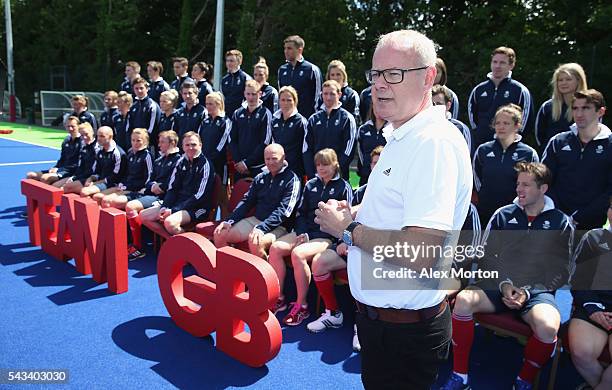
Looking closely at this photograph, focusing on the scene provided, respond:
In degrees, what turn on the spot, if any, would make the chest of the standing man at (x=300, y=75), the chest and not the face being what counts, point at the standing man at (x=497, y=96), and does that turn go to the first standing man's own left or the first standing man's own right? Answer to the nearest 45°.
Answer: approximately 90° to the first standing man's own left

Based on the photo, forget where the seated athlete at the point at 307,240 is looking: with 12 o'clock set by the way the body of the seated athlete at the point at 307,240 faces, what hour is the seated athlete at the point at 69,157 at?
the seated athlete at the point at 69,157 is roughly at 3 o'clock from the seated athlete at the point at 307,240.

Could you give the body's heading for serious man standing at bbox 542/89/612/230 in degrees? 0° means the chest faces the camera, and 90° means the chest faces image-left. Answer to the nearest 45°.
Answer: approximately 45°

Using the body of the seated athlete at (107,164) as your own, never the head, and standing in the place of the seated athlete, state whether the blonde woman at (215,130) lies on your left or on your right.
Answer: on your left

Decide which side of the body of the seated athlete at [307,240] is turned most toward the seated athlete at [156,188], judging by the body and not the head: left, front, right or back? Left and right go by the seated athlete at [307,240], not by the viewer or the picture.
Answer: right

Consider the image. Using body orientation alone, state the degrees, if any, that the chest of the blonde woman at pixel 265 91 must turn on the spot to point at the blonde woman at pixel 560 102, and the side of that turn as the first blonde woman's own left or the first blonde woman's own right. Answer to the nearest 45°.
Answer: approximately 90° to the first blonde woman's own left

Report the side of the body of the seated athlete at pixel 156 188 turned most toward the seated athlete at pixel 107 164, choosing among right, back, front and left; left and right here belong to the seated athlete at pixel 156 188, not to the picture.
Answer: right

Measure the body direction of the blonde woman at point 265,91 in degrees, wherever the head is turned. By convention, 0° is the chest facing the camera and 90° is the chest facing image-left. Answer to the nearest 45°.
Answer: approximately 45°

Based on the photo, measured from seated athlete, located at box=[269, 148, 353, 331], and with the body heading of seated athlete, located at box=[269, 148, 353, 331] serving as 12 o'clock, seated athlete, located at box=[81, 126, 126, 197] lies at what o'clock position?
seated athlete, located at box=[81, 126, 126, 197] is roughly at 3 o'clock from seated athlete, located at box=[269, 148, 353, 331].

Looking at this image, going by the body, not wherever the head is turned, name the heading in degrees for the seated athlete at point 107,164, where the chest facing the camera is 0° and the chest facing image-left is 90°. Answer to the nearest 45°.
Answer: approximately 45°
